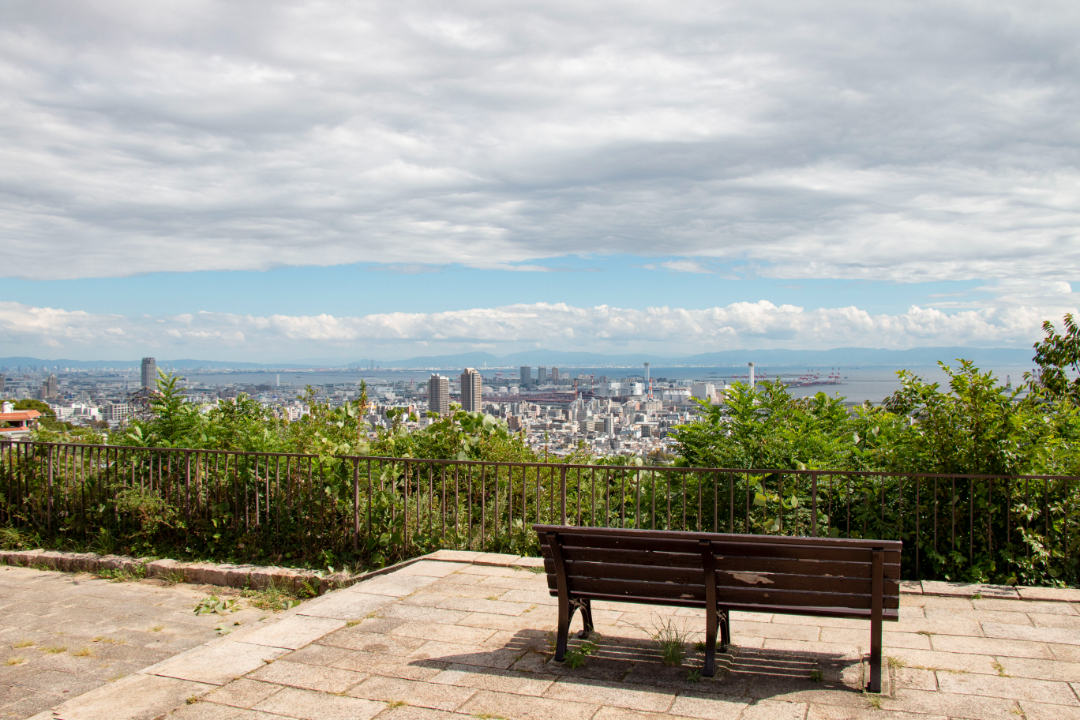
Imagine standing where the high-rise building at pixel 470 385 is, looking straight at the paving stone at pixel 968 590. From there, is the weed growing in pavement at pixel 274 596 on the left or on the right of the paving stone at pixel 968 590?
right

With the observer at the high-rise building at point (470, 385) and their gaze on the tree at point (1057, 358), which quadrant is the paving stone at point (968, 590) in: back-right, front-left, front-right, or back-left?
front-right

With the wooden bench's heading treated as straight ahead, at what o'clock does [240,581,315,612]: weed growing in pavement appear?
The weed growing in pavement is roughly at 10 o'clock from the wooden bench.

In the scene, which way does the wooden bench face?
away from the camera

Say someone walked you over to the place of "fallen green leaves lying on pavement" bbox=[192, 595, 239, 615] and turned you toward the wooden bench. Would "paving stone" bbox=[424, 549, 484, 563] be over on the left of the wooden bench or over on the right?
left

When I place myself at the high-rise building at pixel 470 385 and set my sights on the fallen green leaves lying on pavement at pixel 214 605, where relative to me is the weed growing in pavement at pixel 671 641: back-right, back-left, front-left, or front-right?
front-left

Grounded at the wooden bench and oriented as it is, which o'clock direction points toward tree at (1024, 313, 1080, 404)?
The tree is roughly at 1 o'clock from the wooden bench.

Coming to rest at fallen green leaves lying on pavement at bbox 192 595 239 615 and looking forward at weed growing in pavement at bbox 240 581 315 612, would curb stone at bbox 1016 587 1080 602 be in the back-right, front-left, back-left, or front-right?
front-right

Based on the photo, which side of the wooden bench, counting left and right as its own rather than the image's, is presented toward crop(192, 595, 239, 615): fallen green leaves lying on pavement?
left
